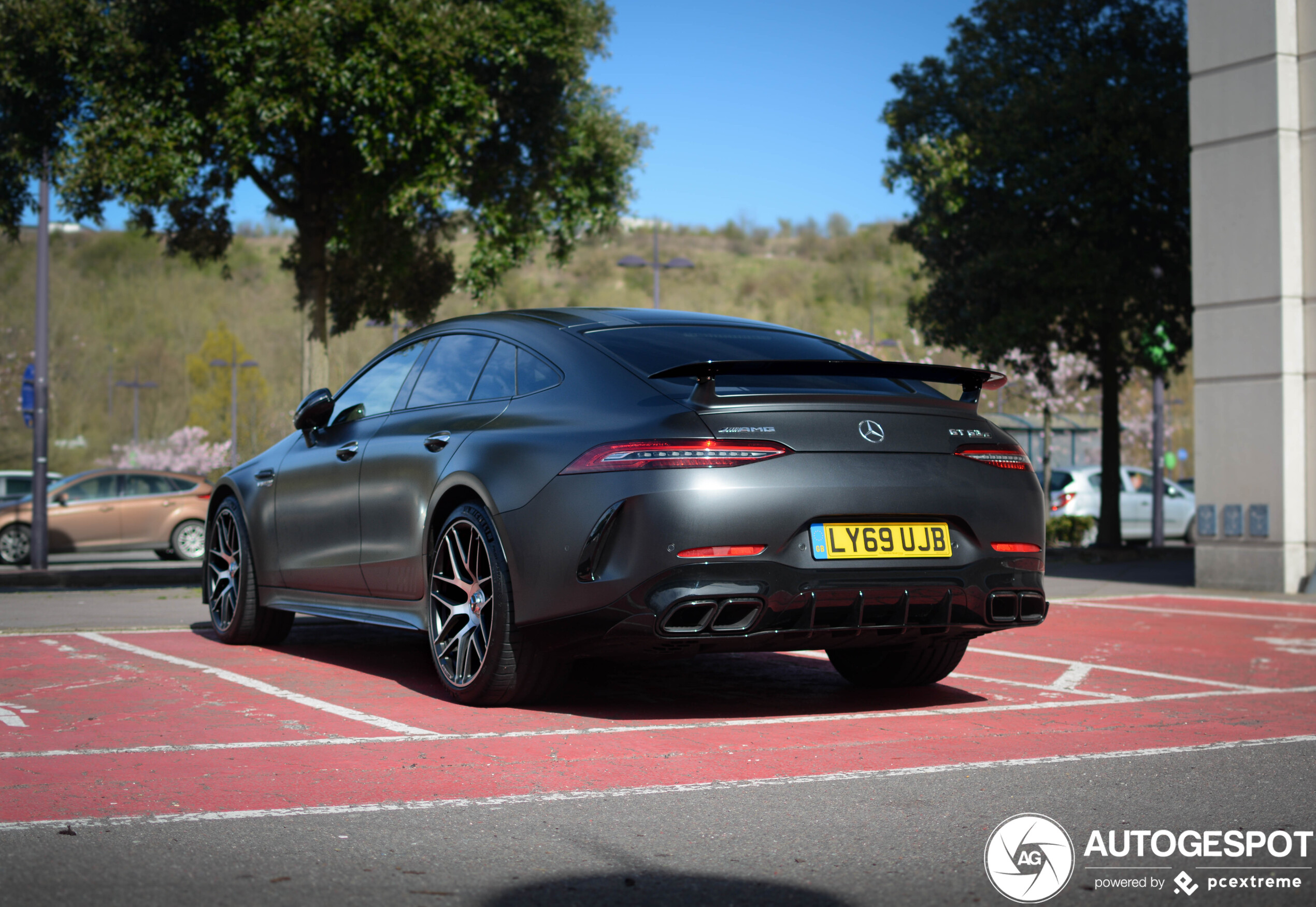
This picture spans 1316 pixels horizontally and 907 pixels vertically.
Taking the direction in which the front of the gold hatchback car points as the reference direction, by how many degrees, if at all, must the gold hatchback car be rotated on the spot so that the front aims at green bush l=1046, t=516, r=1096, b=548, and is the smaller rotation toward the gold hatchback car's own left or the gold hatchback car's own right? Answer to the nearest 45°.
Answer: approximately 180°

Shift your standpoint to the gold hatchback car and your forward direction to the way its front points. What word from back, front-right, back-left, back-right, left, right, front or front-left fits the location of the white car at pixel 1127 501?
back

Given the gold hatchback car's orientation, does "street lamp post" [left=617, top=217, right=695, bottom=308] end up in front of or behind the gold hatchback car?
behind

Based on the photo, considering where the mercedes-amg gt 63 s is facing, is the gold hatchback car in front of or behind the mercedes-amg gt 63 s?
in front

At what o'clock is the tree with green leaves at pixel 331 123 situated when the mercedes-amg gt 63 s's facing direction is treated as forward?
The tree with green leaves is roughly at 1 o'clock from the mercedes-amg gt 63 s.

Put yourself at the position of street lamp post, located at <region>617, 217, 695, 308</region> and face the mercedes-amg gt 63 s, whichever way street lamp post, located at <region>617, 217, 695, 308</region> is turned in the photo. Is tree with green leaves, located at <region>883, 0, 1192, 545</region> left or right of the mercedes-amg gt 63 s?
left

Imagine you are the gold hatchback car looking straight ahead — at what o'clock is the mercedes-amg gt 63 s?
The mercedes-amg gt 63 s is roughly at 9 o'clock from the gold hatchback car.

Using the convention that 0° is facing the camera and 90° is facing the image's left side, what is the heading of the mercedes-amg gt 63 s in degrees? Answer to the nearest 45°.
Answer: approximately 135°

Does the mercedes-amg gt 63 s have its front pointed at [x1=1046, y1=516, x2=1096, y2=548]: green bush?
no

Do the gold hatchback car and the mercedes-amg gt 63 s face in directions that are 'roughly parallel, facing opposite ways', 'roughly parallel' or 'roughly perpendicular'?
roughly perpendicular

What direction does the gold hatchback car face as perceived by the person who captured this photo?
facing to the left of the viewer

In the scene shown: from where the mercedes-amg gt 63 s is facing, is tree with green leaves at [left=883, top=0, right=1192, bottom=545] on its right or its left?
on its right

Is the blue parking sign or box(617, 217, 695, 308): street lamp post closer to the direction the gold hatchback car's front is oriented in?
the blue parking sign

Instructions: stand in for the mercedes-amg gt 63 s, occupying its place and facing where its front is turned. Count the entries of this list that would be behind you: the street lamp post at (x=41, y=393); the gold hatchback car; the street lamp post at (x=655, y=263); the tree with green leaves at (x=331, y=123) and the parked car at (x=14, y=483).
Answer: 0

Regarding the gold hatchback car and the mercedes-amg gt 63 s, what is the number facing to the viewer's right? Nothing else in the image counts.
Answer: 0

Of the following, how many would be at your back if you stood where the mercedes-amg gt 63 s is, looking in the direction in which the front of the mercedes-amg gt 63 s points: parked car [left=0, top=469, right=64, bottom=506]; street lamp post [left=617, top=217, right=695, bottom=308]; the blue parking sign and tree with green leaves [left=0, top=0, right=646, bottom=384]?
0
